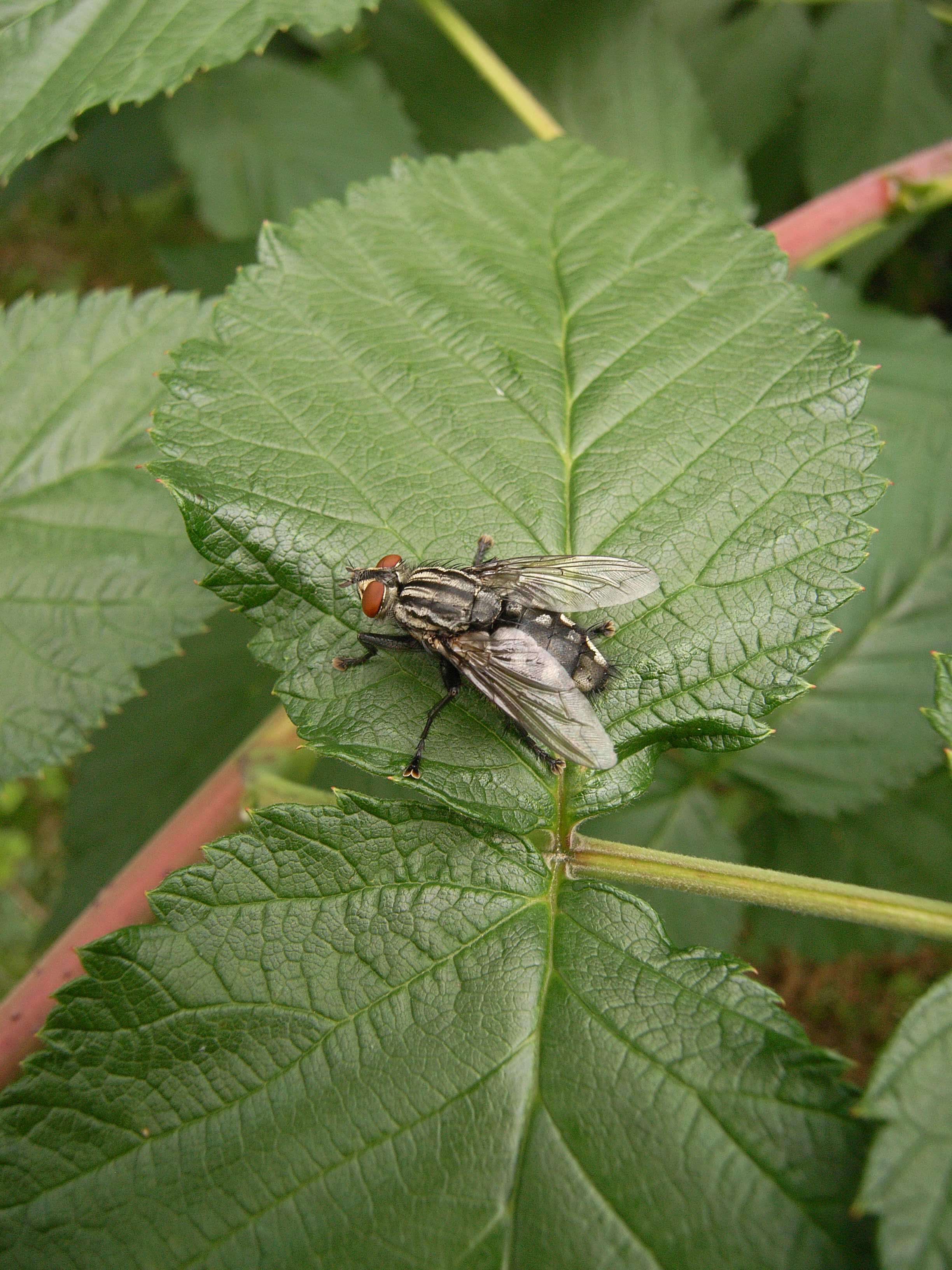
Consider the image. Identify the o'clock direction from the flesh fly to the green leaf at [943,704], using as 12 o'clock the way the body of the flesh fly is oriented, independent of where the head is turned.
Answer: The green leaf is roughly at 7 o'clock from the flesh fly.

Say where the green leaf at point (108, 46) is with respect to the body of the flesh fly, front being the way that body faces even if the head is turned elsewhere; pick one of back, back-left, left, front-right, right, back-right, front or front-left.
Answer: front

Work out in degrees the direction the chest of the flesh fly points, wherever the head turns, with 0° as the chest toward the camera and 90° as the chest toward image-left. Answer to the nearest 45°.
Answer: approximately 90°

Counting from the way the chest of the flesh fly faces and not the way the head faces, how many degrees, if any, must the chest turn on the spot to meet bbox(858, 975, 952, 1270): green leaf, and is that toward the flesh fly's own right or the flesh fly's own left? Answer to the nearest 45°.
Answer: approximately 135° to the flesh fly's own left

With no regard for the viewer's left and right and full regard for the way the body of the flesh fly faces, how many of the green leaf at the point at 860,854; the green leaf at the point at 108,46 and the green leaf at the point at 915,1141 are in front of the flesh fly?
1

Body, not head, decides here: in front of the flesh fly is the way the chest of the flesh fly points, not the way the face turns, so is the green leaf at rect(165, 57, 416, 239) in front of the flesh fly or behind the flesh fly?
in front

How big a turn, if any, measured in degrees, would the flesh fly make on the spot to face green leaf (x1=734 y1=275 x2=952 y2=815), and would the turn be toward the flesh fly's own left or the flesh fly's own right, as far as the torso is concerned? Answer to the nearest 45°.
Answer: approximately 135° to the flesh fly's own right

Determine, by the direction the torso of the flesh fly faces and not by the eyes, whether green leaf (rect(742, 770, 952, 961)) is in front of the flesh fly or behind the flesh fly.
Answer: behind
